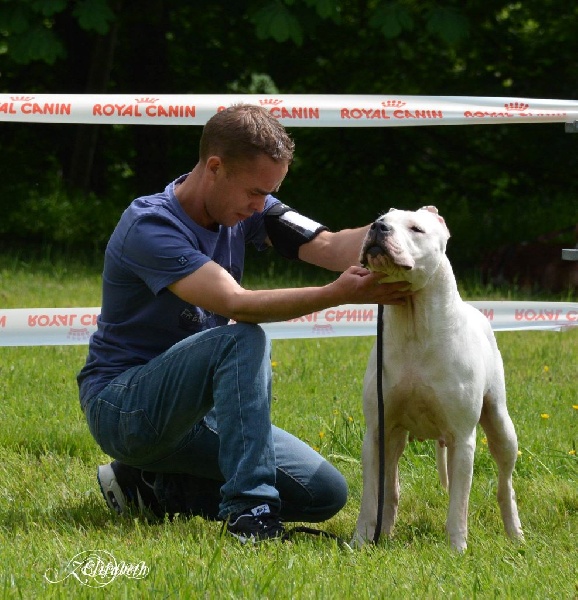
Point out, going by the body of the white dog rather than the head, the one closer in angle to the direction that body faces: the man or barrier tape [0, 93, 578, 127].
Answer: the man

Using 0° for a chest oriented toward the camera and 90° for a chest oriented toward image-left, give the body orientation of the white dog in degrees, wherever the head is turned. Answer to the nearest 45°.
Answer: approximately 45°

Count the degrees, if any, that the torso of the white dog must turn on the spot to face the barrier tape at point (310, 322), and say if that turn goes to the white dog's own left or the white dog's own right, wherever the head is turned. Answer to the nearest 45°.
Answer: approximately 135° to the white dog's own right

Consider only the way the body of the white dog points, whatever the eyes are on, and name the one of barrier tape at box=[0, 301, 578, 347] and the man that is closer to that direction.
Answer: the man

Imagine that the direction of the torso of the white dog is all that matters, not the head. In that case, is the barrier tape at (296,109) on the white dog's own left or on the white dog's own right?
on the white dog's own right

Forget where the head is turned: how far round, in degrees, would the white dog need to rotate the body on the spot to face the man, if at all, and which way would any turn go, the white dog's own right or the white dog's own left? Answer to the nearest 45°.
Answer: approximately 45° to the white dog's own right
